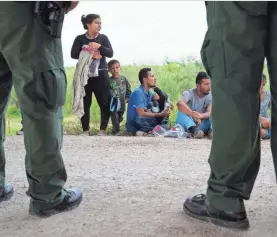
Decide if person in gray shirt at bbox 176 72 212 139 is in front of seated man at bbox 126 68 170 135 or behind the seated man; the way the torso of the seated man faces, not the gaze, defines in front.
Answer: in front

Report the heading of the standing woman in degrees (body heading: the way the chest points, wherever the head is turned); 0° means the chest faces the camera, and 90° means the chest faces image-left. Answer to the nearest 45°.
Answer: approximately 0°

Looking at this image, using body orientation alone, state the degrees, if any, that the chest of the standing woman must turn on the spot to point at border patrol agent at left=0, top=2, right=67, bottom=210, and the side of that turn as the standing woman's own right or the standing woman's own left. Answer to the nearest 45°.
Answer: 0° — they already face them

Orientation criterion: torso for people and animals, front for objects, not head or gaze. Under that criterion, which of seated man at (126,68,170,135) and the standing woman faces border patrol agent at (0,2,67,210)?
the standing woman

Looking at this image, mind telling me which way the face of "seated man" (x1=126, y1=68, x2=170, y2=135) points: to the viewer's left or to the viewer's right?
to the viewer's right
